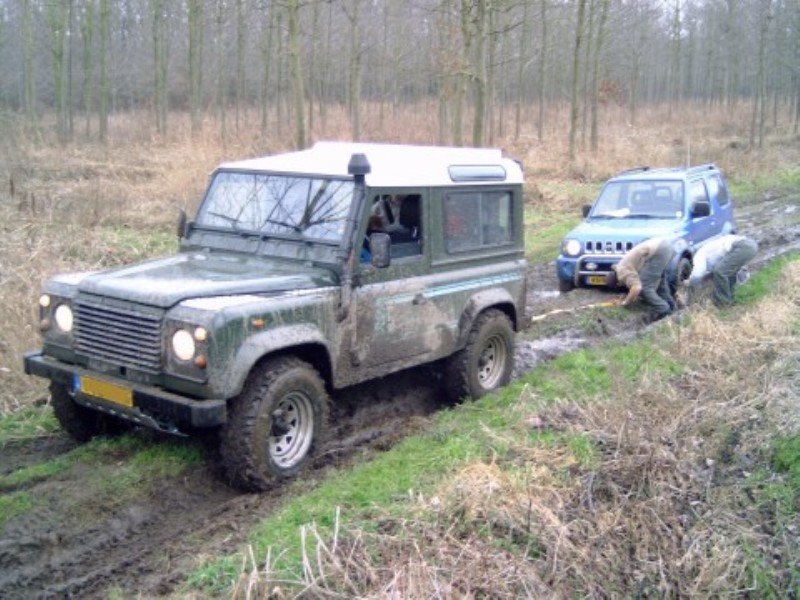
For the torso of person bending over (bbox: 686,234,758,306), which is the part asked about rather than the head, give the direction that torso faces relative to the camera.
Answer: to the viewer's left

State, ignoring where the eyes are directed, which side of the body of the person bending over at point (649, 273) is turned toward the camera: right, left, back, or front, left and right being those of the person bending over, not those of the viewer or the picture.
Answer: left

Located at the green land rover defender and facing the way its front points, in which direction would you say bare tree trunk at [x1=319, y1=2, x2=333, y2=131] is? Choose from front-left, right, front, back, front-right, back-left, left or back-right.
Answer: back-right

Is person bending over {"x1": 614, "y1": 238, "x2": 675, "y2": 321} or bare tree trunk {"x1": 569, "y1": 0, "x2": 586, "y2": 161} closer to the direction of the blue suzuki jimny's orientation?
the person bending over

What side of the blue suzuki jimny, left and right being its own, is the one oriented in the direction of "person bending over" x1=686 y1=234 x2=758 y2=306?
left

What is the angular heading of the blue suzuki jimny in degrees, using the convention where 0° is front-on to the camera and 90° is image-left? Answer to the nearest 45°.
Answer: approximately 45°

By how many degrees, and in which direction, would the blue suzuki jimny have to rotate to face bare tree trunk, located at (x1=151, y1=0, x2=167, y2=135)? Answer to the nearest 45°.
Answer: approximately 90° to its right

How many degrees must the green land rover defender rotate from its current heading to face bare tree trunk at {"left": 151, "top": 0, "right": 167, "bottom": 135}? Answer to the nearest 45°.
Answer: approximately 135° to its right

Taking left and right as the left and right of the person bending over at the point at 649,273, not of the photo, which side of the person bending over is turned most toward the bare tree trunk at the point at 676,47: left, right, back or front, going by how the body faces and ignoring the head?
right

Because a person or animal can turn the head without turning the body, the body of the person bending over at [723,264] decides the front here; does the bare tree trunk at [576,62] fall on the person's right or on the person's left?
on the person's right

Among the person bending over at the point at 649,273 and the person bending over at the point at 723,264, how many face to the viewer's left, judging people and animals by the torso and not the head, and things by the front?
2
